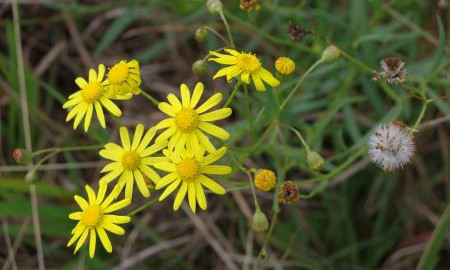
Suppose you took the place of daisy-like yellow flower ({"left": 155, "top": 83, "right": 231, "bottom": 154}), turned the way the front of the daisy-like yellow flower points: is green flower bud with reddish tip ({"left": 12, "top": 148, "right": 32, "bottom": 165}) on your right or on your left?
on your right

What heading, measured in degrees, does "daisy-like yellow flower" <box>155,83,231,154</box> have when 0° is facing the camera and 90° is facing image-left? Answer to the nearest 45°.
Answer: approximately 0°

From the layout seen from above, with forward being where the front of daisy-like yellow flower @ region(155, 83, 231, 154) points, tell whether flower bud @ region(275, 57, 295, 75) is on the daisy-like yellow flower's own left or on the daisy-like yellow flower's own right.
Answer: on the daisy-like yellow flower's own left

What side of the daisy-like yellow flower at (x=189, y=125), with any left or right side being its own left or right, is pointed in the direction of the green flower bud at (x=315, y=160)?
left

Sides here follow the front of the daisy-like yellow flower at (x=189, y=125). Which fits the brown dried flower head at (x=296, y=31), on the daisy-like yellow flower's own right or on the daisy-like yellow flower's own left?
on the daisy-like yellow flower's own left
